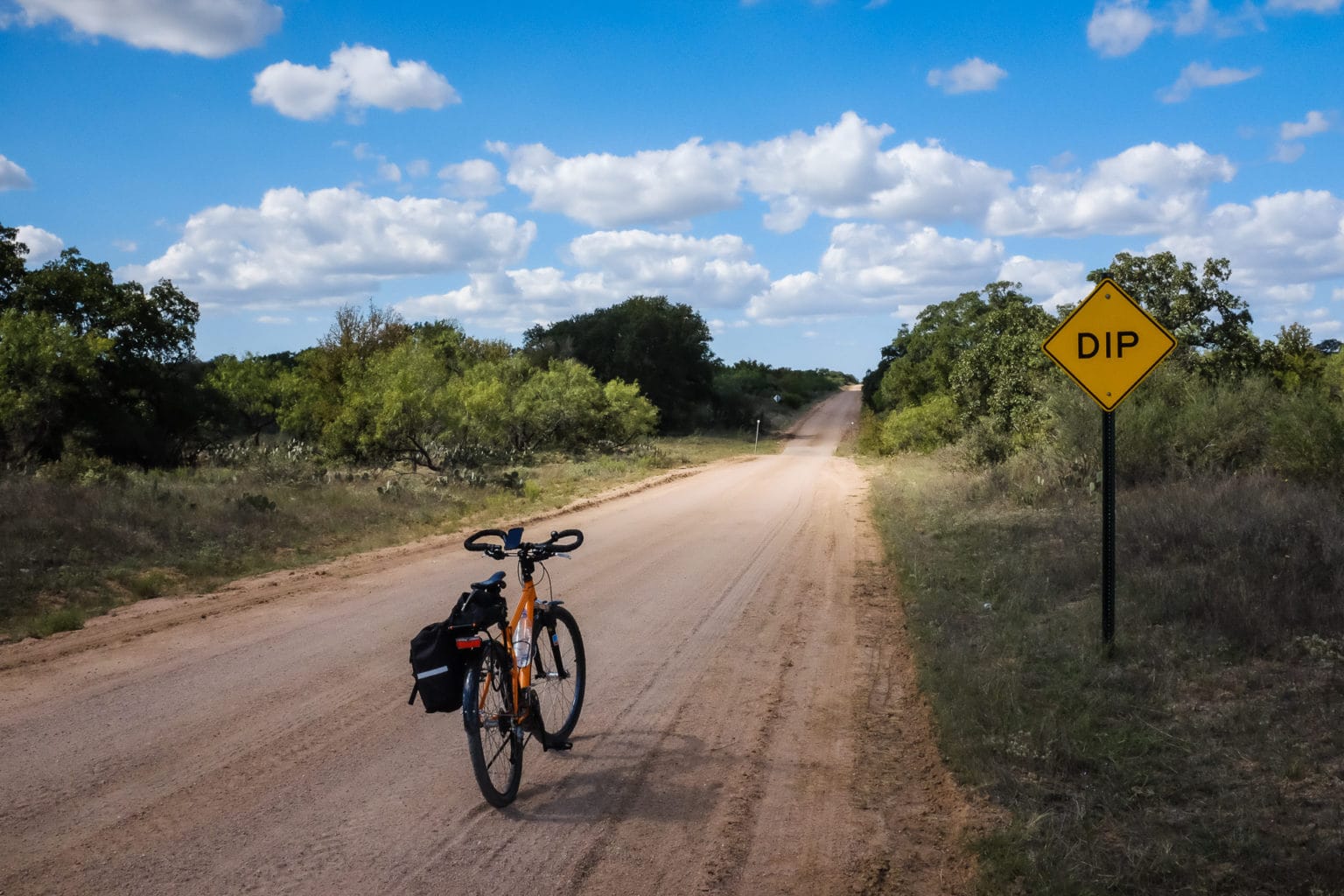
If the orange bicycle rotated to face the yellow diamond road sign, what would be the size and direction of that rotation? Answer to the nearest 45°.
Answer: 0° — it already faces it

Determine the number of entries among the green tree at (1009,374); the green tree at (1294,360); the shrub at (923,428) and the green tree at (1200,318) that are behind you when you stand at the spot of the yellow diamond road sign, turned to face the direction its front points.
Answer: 4

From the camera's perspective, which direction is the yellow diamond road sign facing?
toward the camera

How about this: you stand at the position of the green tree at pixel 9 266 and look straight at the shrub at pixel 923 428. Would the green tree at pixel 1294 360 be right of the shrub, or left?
right

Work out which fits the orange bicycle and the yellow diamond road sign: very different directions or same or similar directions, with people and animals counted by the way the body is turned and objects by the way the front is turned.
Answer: very different directions

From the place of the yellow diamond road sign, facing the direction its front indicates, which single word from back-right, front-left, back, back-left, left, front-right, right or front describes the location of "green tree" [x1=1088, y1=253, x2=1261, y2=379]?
back

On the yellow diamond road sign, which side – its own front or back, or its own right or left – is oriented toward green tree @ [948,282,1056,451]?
back

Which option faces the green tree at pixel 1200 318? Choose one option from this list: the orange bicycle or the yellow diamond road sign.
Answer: the orange bicycle

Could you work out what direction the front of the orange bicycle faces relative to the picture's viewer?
facing away from the viewer and to the right of the viewer

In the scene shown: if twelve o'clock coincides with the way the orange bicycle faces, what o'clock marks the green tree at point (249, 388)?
The green tree is roughly at 10 o'clock from the orange bicycle.

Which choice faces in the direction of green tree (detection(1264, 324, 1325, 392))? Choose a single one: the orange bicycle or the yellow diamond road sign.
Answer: the orange bicycle

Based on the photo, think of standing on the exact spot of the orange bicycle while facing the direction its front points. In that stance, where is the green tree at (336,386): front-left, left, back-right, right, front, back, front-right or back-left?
front-left

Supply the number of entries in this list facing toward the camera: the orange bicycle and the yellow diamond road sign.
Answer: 1

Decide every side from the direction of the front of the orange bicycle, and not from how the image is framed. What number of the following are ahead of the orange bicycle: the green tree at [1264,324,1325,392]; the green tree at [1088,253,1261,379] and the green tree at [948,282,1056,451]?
3

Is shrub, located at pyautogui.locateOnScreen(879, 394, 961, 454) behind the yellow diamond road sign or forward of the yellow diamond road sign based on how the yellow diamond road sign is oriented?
behind
